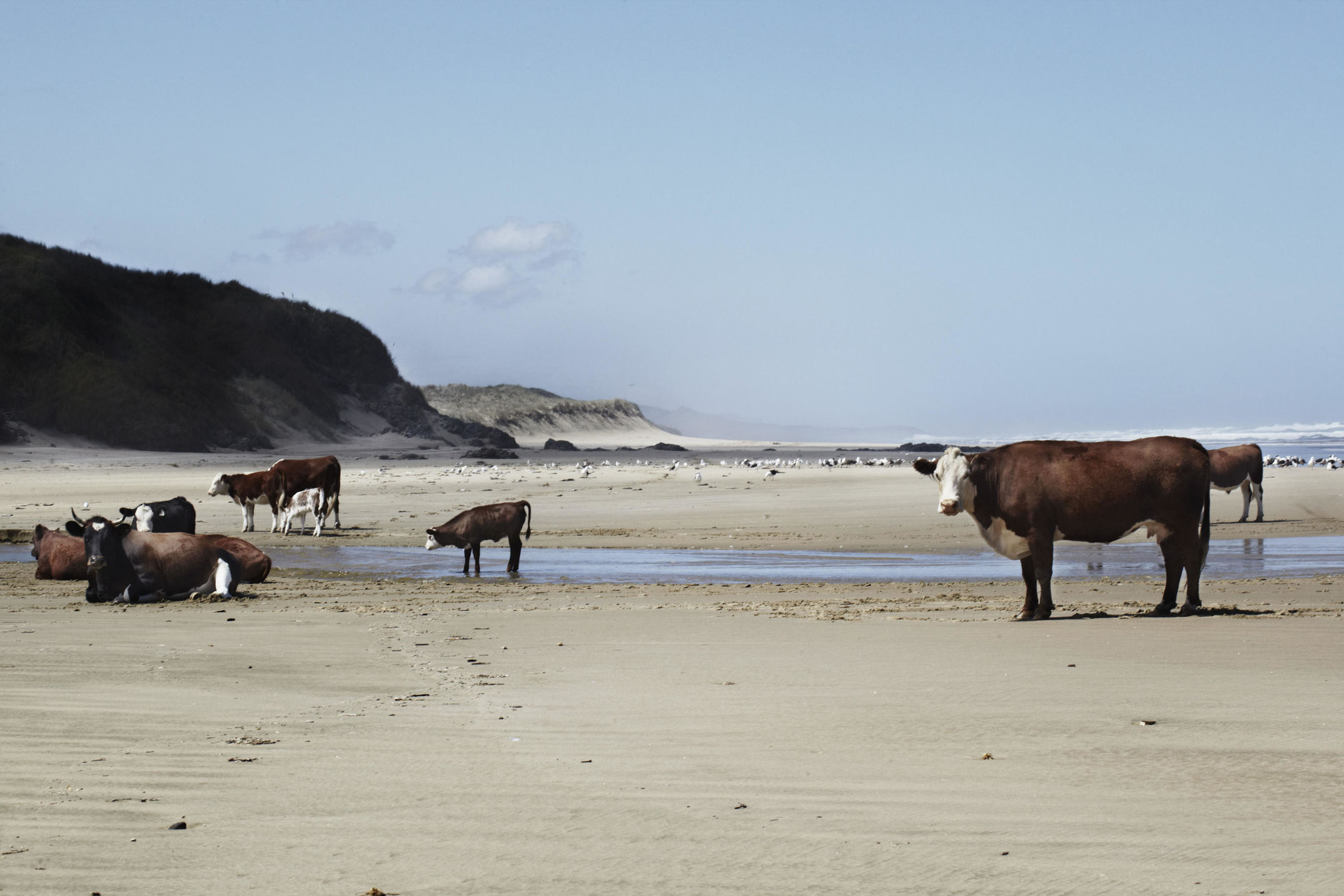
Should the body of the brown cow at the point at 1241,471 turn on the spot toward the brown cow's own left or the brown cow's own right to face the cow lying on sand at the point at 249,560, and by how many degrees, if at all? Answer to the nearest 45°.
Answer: approximately 45° to the brown cow's own left

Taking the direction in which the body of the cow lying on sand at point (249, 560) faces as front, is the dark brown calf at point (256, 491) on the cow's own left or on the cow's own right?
on the cow's own right

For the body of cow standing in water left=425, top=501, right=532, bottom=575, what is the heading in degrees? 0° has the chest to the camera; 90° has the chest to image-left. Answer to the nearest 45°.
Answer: approximately 90°

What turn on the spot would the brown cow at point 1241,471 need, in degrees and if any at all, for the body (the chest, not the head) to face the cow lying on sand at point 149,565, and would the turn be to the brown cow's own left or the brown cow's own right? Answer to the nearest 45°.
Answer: approximately 45° to the brown cow's own left

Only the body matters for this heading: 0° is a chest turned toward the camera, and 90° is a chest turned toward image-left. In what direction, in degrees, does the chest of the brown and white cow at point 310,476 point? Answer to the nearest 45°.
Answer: approximately 90°

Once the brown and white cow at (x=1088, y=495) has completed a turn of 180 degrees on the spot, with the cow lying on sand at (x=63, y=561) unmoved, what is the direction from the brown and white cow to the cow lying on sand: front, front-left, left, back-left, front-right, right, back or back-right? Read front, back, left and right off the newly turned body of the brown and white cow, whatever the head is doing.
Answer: back

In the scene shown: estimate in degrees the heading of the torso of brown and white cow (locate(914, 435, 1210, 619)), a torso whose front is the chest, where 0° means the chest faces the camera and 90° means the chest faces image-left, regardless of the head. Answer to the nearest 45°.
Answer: approximately 90°

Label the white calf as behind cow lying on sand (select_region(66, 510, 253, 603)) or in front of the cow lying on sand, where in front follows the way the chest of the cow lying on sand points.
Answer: behind

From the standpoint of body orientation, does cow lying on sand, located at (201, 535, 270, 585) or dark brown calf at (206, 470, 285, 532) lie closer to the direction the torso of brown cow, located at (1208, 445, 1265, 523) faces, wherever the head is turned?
the dark brown calf

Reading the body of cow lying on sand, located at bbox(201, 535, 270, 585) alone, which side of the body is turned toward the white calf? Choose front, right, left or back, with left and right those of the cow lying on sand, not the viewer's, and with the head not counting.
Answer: right

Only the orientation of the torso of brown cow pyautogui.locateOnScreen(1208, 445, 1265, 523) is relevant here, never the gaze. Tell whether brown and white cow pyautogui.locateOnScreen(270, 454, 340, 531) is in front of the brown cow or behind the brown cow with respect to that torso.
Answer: in front

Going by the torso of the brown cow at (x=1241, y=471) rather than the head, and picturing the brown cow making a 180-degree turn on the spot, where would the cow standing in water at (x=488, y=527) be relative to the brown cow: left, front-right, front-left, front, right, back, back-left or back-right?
back-right

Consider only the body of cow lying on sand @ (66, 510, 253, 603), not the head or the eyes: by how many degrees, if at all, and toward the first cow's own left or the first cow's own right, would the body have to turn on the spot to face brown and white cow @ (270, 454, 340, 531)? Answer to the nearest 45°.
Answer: approximately 135° to the first cow's own right

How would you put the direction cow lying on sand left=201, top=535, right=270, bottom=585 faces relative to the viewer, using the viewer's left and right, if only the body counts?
facing to the left of the viewer
